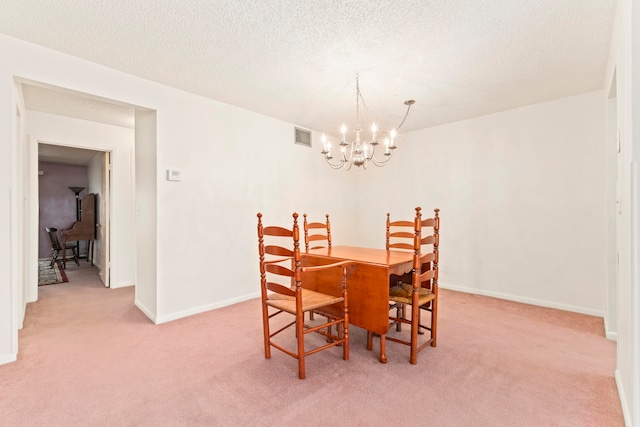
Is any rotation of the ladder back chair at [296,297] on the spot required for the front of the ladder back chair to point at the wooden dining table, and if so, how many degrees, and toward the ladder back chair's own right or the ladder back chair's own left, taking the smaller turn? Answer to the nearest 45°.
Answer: approximately 45° to the ladder back chair's own right

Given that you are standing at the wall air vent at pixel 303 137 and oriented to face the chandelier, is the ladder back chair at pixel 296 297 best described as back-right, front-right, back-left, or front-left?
front-right

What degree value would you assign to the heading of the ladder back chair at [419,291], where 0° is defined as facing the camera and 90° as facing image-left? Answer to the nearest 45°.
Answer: approximately 135°

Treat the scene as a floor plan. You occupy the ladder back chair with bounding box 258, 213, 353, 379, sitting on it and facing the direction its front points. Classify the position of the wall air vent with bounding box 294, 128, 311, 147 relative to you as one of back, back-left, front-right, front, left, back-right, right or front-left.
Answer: front-left

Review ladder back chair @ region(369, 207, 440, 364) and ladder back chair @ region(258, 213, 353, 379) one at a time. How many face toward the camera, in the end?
0

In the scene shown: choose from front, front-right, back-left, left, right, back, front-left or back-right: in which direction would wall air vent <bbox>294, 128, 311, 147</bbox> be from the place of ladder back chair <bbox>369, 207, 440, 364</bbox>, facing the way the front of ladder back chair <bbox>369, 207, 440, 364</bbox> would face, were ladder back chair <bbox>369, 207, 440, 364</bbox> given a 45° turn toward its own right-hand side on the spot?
front-left

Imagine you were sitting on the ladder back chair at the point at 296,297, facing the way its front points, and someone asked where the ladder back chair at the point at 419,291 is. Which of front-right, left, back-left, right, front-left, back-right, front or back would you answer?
front-right

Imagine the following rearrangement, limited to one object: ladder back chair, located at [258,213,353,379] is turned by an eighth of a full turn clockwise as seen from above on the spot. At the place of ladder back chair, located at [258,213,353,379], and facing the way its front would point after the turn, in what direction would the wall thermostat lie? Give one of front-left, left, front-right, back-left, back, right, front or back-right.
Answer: back-left

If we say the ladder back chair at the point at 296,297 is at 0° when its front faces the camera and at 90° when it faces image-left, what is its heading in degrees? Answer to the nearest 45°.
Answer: approximately 225°
